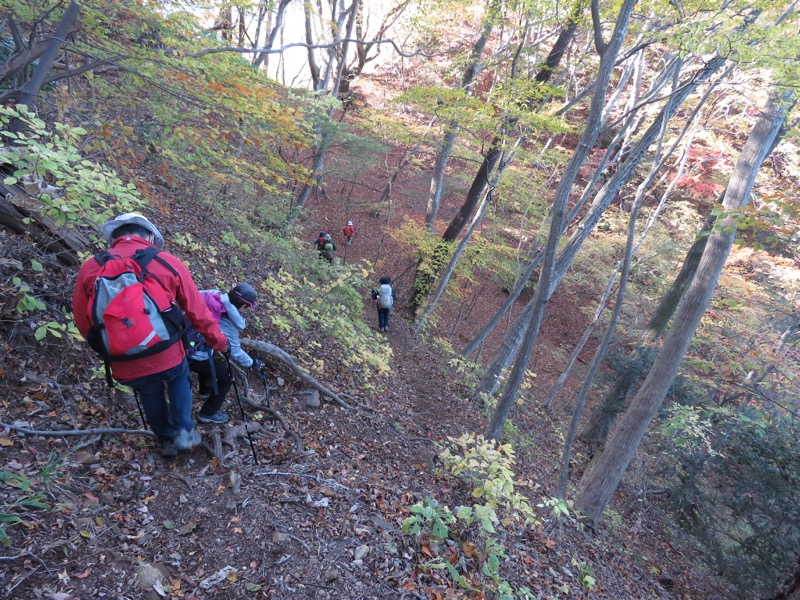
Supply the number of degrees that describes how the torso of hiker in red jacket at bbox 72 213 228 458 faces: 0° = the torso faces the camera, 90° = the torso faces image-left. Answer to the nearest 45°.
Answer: approximately 180°

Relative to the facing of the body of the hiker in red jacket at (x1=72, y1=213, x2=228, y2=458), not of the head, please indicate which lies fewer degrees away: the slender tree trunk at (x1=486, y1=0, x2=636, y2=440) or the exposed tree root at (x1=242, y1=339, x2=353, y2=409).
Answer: the exposed tree root

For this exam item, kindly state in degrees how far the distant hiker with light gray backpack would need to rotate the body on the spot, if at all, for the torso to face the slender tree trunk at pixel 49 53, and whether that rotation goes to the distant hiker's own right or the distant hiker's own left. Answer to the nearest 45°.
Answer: approximately 135° to the distant hiker's own left

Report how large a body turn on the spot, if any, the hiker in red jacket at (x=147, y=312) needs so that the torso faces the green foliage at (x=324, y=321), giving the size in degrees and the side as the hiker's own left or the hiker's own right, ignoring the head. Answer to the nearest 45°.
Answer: approximately 45° to the hiker's own right

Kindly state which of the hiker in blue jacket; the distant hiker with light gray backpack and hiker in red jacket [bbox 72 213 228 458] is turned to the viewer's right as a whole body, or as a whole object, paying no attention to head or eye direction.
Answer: the hiker in blue jacket

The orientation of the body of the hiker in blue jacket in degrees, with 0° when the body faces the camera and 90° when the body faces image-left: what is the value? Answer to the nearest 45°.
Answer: approximately 270°

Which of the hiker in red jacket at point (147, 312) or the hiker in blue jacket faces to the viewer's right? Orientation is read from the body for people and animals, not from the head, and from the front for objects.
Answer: the hiker in blue jacket

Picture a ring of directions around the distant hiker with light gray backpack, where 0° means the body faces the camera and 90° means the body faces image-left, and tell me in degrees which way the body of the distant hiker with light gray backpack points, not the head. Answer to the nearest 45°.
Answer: approximately 180°
